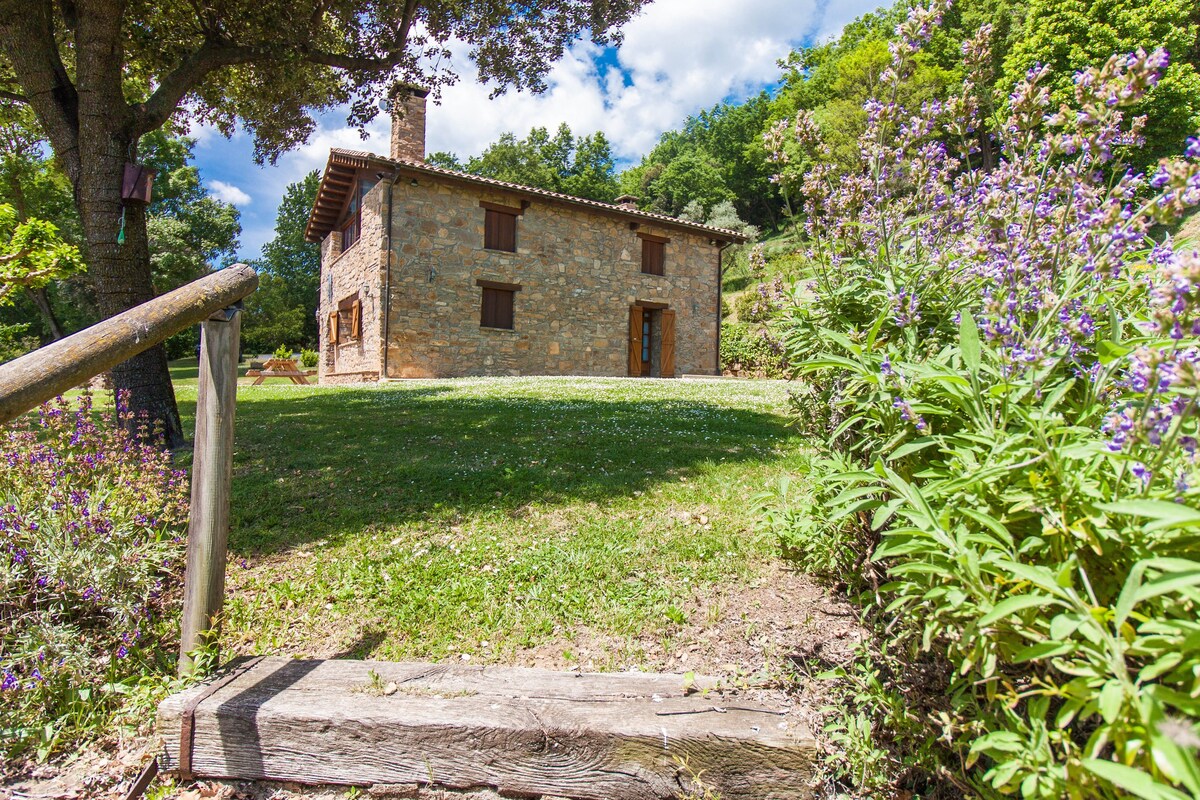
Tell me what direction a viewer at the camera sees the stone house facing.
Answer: facing the viewer and to the right of the viewer

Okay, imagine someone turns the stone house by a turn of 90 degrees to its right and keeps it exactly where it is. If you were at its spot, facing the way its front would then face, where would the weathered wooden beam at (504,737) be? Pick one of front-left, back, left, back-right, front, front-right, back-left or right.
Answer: front-left

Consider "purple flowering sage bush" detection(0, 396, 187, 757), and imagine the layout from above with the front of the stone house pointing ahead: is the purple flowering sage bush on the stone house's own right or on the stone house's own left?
on the stone house's own right

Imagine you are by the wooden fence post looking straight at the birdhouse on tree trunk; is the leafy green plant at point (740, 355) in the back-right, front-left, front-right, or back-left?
front-right

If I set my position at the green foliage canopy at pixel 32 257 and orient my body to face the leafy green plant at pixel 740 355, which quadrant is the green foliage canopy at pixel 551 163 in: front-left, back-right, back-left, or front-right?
front-left

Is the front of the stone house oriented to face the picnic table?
no

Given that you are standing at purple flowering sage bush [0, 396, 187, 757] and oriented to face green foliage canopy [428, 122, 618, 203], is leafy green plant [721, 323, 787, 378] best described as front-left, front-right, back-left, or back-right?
front-right

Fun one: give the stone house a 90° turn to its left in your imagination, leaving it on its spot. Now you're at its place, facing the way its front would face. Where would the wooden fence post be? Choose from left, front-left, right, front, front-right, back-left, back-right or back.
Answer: back-right

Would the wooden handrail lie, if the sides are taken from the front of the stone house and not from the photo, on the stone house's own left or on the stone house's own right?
on the stone house's own right

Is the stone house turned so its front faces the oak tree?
no
